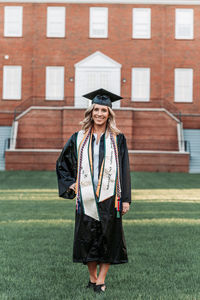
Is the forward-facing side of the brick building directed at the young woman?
yes

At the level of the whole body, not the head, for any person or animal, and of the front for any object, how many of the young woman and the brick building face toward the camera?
2

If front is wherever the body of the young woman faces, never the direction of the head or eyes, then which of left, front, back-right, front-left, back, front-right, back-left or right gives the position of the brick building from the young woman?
back

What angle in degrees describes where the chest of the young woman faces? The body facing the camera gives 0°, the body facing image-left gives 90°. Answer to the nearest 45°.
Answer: approximately 0°

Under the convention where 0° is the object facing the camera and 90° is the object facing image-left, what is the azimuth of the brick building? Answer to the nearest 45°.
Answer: approximately 0°
